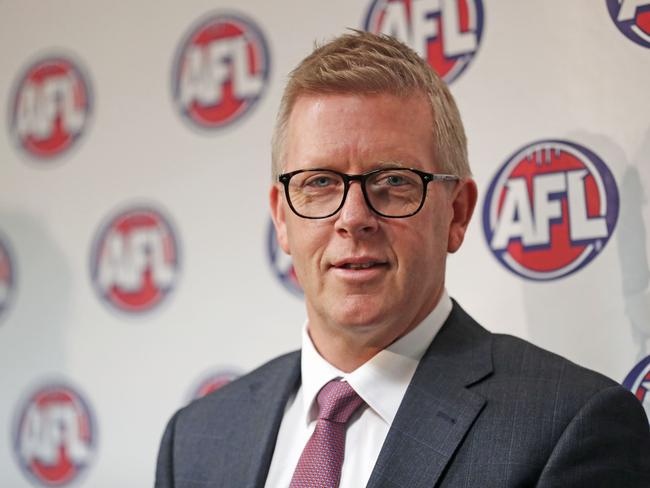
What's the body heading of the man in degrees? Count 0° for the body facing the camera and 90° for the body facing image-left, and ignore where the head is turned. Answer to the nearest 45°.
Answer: approximately 45°
